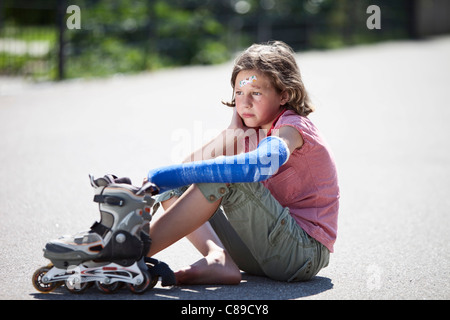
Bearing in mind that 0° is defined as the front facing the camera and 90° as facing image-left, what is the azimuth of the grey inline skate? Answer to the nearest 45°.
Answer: approximately 90°

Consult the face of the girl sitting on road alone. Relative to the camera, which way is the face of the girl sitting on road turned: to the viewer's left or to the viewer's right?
to the viewer's left

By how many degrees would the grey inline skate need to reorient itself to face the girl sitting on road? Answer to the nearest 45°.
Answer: approximately 180°

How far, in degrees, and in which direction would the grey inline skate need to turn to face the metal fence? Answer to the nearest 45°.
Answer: approximately 90° to its right
